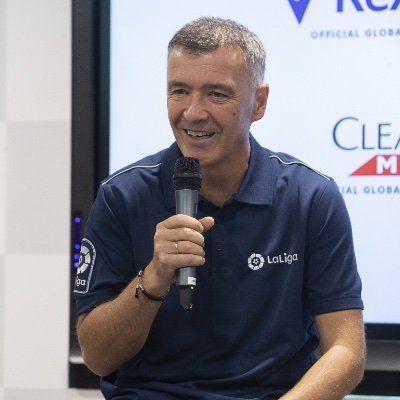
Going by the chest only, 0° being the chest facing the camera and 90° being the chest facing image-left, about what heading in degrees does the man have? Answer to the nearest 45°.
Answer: approximately 0°
